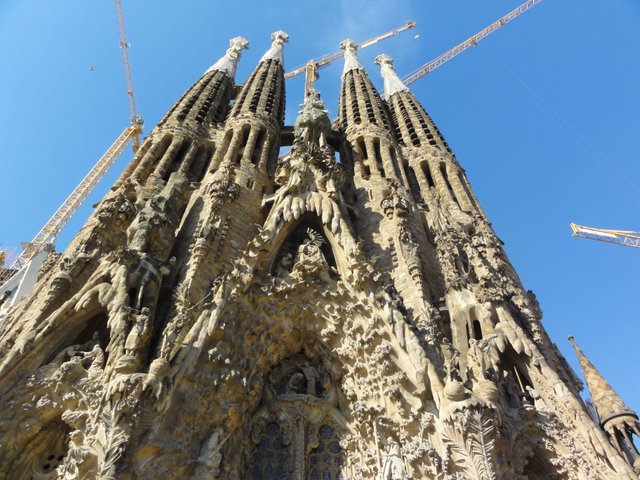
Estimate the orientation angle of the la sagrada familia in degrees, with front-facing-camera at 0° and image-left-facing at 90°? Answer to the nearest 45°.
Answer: approximately 0°
